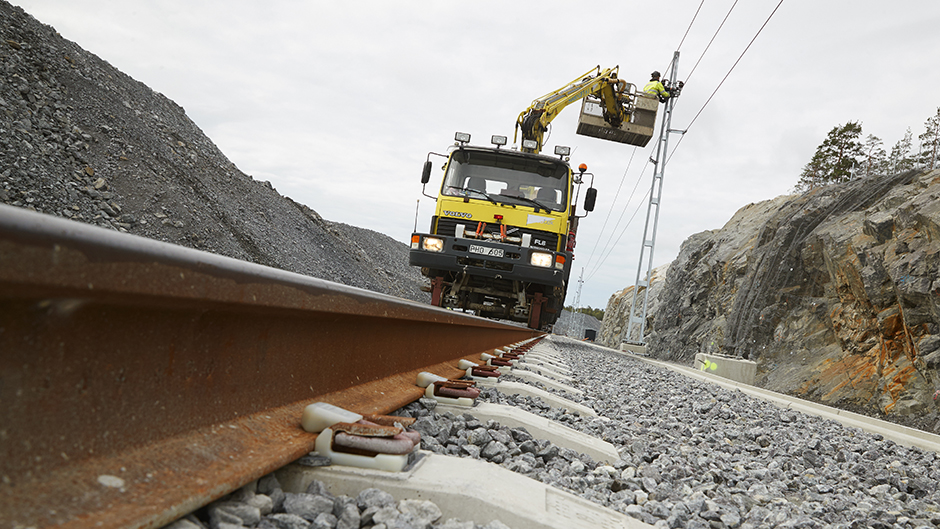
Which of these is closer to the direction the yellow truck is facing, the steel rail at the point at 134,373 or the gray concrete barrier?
the steel rail

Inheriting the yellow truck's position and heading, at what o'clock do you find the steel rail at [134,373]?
The steel rail is roughly at 12 o'clock from the yellow truck.

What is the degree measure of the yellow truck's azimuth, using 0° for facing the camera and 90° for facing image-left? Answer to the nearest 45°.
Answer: approximately 0°

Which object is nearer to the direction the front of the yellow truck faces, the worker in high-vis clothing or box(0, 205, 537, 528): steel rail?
the steel rail
